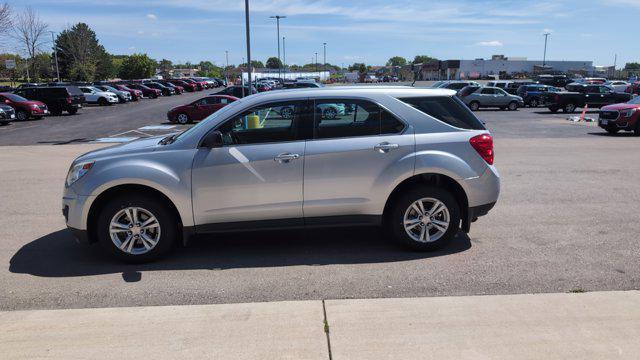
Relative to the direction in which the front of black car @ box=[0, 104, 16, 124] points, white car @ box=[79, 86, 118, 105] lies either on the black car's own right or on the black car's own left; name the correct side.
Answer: on the black car's own left

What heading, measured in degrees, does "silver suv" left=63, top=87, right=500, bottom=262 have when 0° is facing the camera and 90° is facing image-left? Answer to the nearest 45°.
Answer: approximately 90°

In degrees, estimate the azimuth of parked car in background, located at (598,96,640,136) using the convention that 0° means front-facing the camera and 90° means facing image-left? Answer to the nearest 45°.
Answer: approximately 45°

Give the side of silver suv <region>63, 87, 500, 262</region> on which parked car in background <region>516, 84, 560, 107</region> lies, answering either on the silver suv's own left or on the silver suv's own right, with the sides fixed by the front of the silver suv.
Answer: on the silver suv's own right

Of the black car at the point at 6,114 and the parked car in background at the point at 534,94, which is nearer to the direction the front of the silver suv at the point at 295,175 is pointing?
the black car

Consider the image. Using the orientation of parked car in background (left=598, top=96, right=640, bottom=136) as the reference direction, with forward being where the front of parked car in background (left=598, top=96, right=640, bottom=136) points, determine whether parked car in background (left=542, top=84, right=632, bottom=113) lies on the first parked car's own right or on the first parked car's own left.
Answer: on the first parked car's own right

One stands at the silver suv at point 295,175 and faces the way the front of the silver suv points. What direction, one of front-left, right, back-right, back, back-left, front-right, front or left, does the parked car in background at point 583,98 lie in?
back-right
